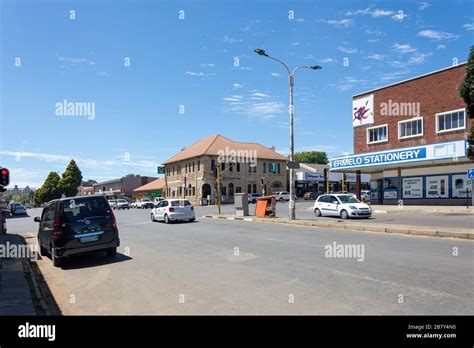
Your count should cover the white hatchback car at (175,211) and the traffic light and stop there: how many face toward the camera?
1

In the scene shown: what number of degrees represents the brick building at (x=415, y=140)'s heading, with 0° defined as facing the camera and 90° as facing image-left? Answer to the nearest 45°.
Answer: approximately 45°

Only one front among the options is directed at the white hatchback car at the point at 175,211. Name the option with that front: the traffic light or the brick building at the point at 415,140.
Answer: the brick building

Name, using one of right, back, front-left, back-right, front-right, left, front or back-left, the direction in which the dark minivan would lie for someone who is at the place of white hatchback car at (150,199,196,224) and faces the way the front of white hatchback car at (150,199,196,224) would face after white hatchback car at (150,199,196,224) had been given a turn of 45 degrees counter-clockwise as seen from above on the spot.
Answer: left

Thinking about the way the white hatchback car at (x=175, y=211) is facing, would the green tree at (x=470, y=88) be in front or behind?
behind

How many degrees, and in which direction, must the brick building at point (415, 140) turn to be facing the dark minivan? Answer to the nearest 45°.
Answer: approximately 45° to its left

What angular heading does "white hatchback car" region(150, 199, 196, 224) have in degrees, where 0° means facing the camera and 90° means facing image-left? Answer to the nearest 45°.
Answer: approximately 135°

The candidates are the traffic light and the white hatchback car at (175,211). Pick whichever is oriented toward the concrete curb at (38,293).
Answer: the traffic light
